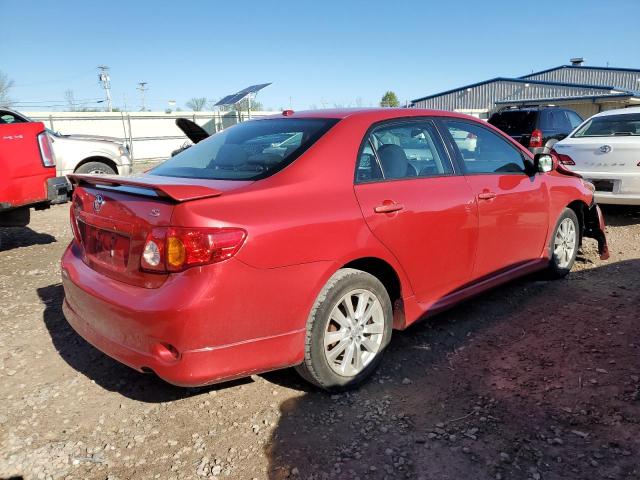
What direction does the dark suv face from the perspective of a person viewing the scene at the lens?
facing away from the viewer and to the right of the viewer

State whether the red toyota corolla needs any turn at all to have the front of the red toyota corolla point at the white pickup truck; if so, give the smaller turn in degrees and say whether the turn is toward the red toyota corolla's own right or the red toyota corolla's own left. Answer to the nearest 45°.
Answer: approximately 90° to the red toyota corolla's own left

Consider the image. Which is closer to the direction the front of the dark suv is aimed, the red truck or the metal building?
the metal building

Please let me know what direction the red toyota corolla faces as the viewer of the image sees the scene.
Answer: facing away from the viewer and to the right of the viewer

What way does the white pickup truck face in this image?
to the viewer's right

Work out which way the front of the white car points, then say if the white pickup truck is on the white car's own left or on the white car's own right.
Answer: on the white car's own left

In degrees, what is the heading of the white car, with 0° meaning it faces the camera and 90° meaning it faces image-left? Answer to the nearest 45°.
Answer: approximately 180°

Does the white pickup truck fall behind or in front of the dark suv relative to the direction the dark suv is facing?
behind

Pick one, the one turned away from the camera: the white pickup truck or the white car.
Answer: the white car

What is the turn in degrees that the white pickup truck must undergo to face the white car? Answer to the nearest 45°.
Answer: approximately 45° to its right

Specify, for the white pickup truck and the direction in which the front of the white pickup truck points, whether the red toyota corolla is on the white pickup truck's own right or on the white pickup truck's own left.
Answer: on the white pickup truck's own right

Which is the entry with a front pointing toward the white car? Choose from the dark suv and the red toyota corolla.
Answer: the red toyota corolla

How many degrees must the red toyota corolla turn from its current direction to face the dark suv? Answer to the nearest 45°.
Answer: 0° — it already faces it

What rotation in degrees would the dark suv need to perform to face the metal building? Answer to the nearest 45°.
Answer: approximately 45° to its left
